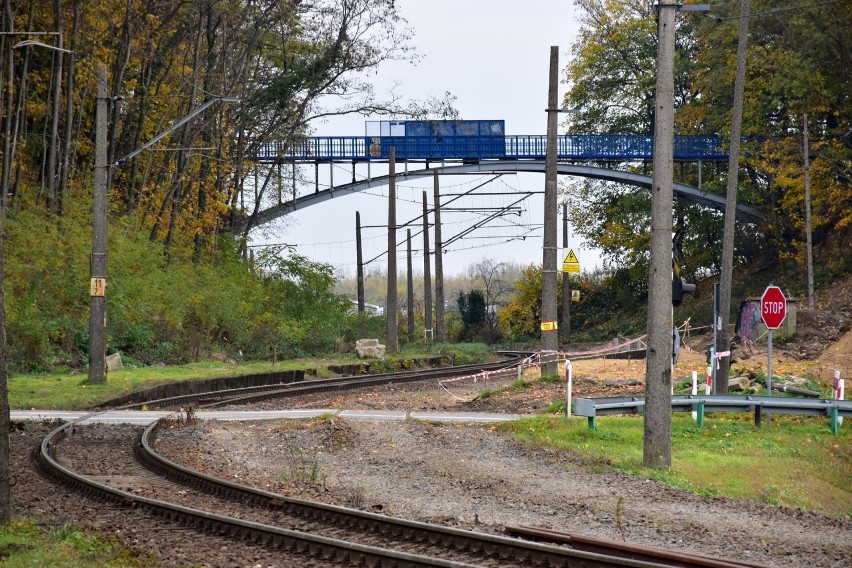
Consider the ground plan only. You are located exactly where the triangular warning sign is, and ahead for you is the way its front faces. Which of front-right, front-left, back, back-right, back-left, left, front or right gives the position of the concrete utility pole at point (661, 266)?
front

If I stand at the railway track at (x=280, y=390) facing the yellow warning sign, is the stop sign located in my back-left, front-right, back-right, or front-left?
front-right

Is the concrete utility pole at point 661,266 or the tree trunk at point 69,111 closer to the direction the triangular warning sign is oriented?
the concrete utility pole

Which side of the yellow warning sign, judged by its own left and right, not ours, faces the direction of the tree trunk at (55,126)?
right

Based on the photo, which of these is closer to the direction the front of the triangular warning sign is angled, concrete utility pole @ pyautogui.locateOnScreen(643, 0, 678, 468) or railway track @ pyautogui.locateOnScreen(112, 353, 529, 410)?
the concrete utility pole

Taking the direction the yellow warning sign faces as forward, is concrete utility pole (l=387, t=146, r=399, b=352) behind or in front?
behind

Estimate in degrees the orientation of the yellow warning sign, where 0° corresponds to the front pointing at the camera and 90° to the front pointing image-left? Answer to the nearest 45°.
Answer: approximately 0°

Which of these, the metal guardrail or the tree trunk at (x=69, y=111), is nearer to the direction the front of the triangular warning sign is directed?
the metal guardrail

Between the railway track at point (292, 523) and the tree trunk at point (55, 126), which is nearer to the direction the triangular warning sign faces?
the railway track

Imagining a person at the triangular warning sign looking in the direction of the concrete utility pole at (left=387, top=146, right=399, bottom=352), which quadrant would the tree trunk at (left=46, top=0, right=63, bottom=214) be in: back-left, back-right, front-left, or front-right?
front-left

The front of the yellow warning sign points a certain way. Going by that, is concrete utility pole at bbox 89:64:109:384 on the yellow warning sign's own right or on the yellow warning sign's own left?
on the yellow warning sign's own right

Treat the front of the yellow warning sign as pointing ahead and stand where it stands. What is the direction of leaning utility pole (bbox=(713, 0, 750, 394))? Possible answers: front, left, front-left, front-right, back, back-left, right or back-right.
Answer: front-left

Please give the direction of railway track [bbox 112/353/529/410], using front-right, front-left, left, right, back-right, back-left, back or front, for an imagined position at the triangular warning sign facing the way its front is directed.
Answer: right

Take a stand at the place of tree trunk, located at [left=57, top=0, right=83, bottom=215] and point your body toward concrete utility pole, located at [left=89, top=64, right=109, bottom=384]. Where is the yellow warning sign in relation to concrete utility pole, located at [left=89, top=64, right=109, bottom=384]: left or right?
left

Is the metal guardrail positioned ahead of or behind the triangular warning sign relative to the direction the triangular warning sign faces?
ahead
